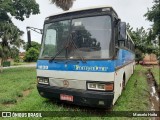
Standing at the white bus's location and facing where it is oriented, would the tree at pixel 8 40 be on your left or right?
on your right

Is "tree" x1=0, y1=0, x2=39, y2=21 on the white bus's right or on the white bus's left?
on its right

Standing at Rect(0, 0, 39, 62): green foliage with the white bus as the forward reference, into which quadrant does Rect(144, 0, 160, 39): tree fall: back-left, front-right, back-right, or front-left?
front-left

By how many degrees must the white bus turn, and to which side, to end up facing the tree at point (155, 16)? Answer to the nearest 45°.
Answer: approximately 180°

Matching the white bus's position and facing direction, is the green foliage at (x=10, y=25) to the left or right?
on its right

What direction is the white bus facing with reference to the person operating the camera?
facing the viewer and to the left of the viewer
